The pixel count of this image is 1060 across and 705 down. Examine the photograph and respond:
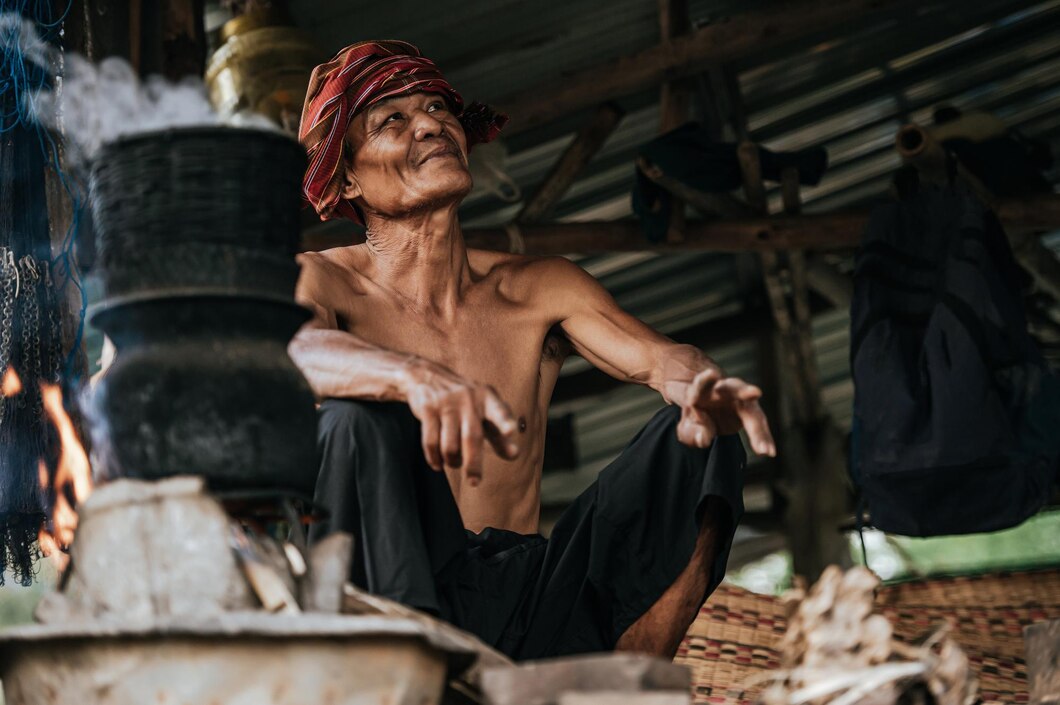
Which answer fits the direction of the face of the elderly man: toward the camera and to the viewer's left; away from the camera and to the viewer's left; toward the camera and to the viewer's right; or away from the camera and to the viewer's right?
toward the camera and to the viewer's right
